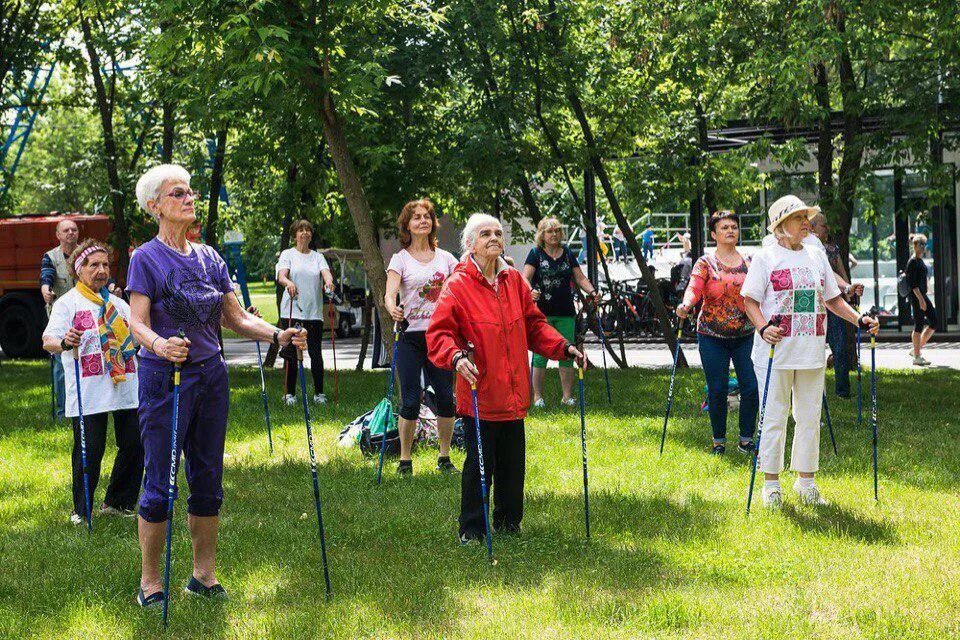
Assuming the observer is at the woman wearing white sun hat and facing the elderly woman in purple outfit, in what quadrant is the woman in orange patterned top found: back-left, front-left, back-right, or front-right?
back-right

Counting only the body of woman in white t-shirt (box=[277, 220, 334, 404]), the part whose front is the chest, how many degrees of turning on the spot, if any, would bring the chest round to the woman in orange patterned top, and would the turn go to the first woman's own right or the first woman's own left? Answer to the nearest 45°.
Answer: approximately 45° to the first woman's own left

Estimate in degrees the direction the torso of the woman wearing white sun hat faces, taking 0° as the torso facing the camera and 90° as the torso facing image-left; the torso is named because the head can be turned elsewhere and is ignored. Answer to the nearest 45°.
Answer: approximately 315°

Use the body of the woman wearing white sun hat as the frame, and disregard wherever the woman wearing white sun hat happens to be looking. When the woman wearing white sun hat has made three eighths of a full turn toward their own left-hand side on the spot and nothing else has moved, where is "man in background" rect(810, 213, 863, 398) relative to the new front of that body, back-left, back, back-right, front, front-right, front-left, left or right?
front

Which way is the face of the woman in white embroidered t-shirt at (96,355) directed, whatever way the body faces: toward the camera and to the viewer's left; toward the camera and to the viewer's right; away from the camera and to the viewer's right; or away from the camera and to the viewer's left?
toward the camera and to the viewer's right

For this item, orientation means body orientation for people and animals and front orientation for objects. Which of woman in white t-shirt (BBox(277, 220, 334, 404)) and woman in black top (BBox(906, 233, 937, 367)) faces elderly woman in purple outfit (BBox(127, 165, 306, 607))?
the woman in white t-shirt

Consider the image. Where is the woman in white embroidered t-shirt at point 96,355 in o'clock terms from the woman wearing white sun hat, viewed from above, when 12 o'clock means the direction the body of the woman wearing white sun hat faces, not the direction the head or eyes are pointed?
The woman in white embroidered t-shirt is roughly at 4 o'clock from the woman wearing white sun hat.

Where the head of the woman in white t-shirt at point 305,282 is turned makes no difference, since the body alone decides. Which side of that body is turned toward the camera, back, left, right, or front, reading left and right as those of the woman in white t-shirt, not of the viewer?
front

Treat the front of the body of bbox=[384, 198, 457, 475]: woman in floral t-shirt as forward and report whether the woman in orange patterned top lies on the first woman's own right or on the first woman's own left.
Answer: on the first woman's own left
